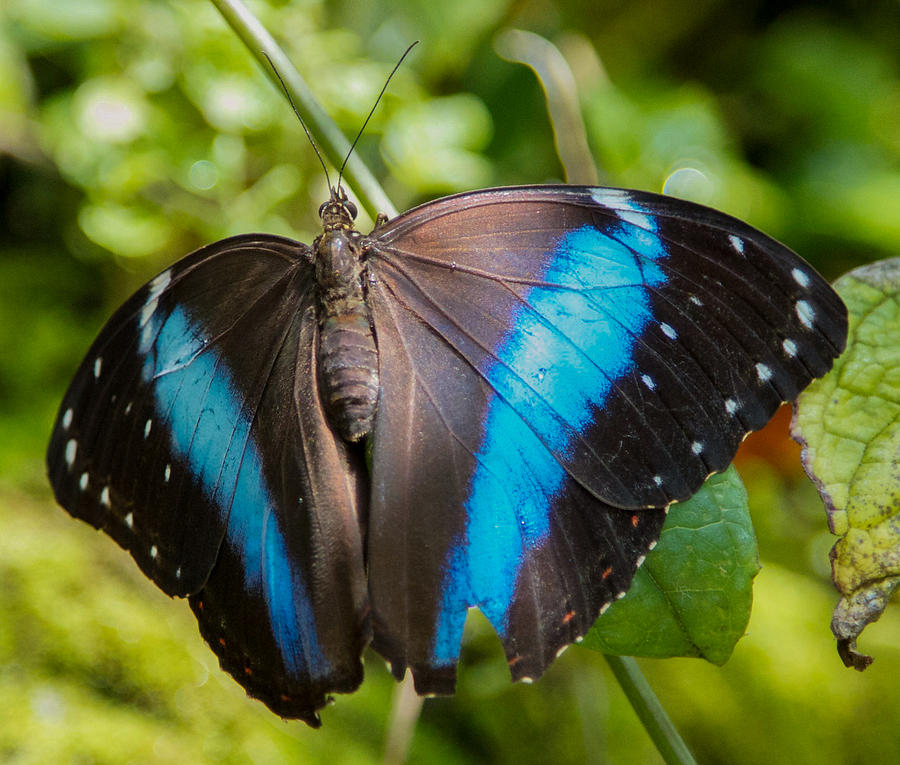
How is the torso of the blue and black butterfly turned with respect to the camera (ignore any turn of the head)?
away from the camera
